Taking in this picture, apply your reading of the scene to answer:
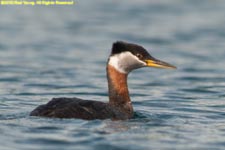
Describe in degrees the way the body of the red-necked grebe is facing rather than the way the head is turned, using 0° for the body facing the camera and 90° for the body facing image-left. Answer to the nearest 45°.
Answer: approximately 270°
